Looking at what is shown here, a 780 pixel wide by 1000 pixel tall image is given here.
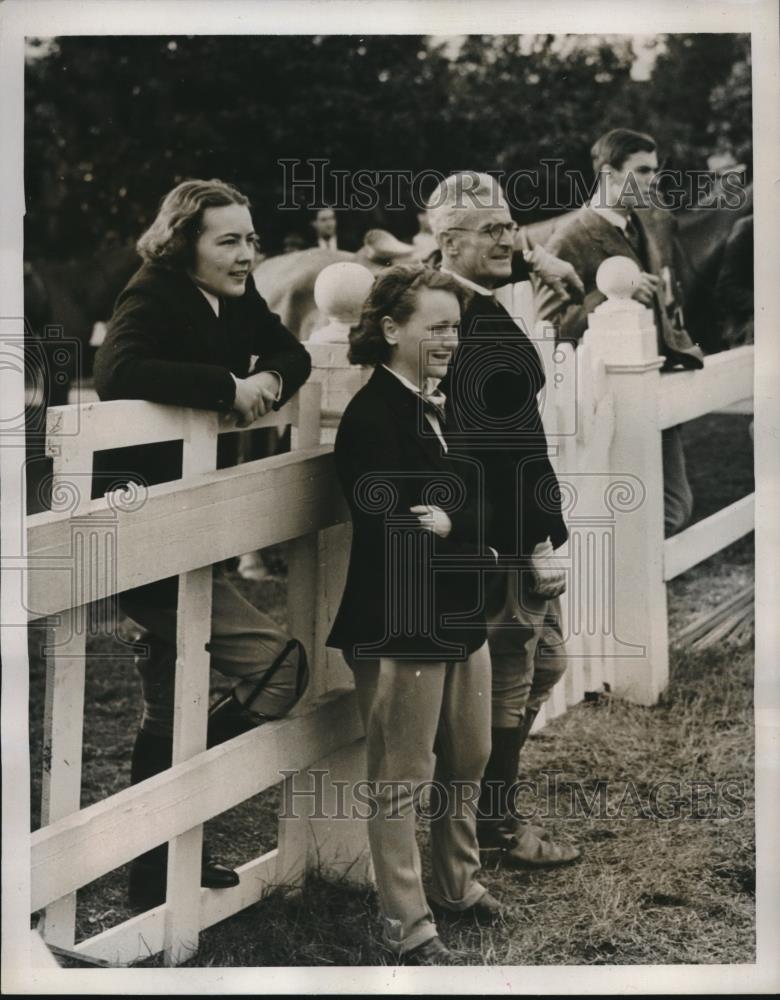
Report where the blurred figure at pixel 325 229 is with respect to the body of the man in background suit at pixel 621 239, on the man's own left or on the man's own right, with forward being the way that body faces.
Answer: on the man's own right

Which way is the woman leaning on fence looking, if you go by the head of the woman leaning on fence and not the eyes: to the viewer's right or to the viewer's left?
to the viewer's right

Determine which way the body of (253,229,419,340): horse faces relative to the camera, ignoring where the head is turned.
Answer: to the viewer's right

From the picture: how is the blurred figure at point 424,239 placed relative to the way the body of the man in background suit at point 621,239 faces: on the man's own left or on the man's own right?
on the man's own right
